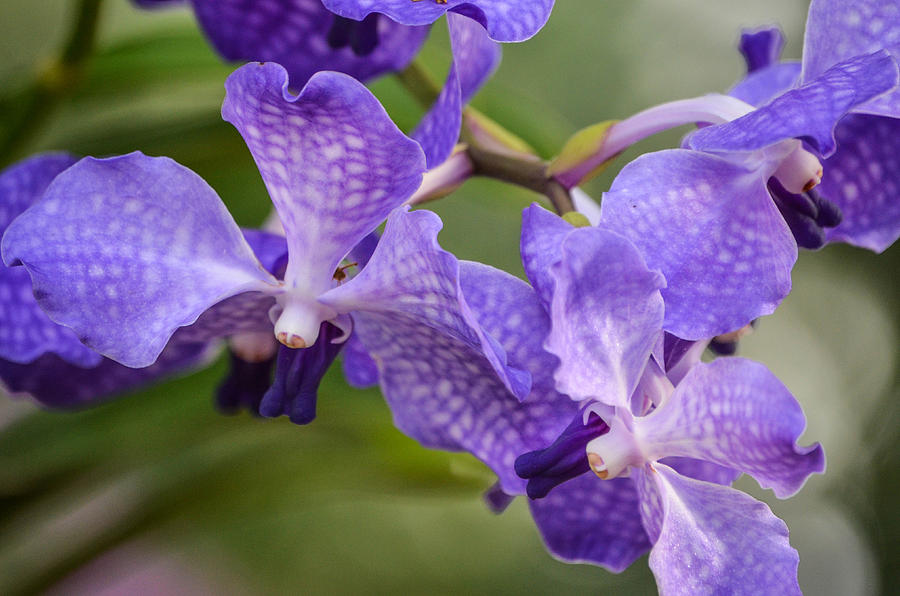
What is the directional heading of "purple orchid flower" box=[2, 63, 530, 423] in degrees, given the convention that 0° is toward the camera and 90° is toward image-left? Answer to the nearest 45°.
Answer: approximately 0°
